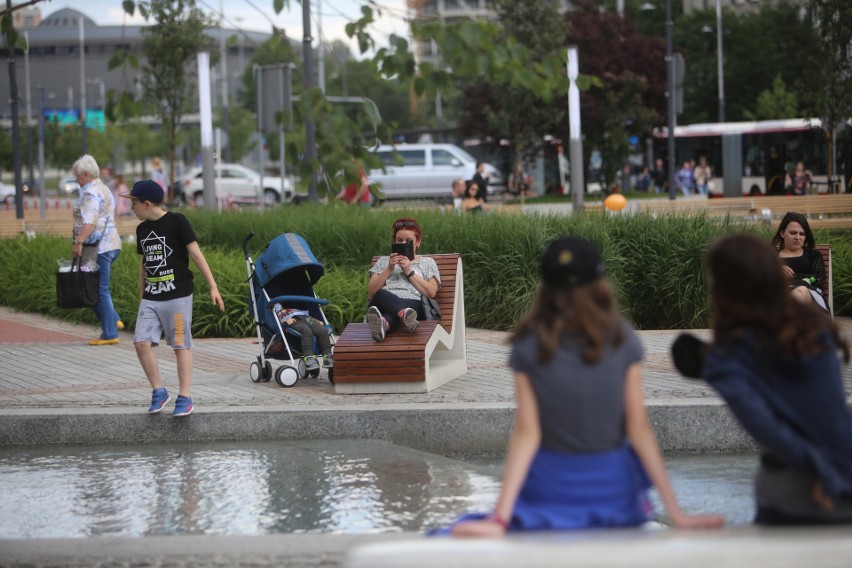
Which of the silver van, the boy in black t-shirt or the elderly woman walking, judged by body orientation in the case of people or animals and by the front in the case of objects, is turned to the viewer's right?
the silver van

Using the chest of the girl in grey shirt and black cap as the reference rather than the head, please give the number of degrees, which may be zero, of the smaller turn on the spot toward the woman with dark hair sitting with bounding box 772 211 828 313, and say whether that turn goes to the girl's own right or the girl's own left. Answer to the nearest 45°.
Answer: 0° — they already face them

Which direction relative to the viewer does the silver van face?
to the viewer's right

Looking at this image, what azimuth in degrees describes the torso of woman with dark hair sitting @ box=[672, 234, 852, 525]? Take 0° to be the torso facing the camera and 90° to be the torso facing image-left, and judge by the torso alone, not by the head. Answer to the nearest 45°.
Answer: approximately 135°

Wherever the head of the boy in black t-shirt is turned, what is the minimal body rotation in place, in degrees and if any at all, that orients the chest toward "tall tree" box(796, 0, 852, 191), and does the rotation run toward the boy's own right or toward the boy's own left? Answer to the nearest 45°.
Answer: approximately 180°

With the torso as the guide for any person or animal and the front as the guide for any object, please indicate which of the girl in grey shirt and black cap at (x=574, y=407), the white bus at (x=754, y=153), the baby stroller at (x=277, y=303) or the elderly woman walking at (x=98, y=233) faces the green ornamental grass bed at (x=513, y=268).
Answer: the girl in grey shirt and black cap

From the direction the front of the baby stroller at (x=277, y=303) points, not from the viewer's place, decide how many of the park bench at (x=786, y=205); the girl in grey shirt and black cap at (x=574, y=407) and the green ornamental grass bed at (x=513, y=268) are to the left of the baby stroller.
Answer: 2

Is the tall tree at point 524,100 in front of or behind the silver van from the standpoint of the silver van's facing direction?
in front

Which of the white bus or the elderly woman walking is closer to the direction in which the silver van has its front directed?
the white bus

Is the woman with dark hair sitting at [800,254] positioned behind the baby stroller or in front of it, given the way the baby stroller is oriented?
in front
